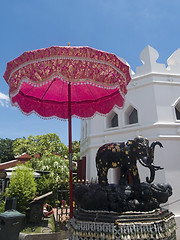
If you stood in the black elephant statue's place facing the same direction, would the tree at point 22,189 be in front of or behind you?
behind

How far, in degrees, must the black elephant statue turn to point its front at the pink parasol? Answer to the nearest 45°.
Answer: approximately 135° to its right

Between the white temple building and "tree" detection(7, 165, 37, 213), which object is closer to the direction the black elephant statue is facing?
the white temple building

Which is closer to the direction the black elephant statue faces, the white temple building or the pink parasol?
the white temple building

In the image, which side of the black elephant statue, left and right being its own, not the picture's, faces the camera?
right

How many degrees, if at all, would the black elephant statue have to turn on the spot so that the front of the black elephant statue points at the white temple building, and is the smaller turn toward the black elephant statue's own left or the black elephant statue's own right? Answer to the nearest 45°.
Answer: approximately 90° to the black elephant statue's own left

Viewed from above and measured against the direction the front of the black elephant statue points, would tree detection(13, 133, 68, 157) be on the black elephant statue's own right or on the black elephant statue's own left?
on the black elephant statue's own left
